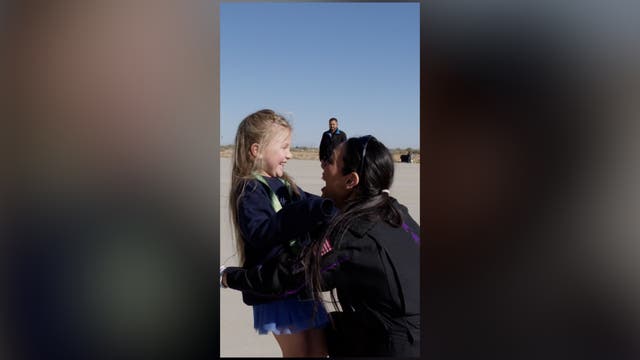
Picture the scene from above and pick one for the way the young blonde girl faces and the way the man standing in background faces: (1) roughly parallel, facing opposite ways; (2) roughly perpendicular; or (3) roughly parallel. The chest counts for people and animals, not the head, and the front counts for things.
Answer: roughly perpendicular

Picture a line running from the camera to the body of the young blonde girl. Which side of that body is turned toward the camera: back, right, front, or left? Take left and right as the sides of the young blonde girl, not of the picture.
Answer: right

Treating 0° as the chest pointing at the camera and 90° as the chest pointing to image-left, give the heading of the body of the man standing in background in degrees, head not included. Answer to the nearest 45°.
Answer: approximately 0°

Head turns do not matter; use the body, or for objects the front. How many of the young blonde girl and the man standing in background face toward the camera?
1

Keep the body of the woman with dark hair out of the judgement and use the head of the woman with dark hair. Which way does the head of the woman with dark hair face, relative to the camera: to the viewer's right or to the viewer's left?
to the viewer's left

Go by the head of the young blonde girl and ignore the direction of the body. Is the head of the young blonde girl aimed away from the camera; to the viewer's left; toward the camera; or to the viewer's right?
to the viewer's right
